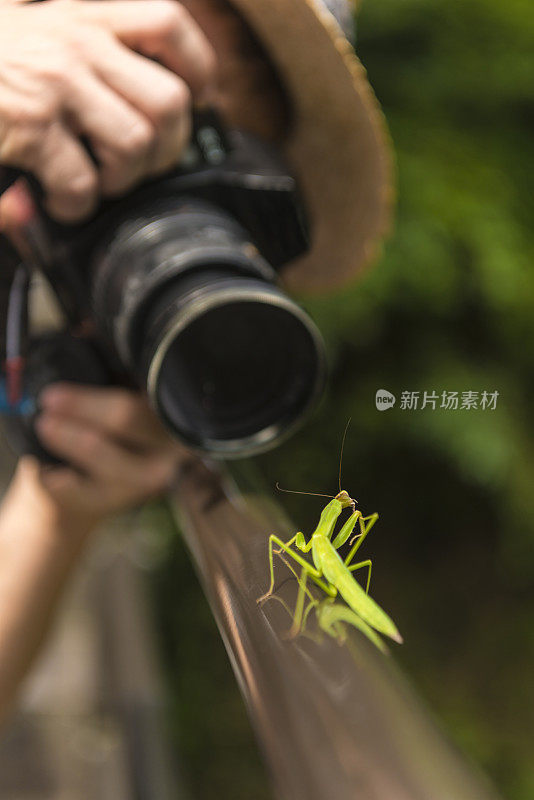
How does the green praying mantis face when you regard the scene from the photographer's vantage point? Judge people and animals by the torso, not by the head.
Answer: facing away from the viewer and to the left of the viewer

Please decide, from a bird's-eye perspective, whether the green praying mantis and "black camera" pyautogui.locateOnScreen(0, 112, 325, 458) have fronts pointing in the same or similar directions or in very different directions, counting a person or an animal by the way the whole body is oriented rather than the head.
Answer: very different directions

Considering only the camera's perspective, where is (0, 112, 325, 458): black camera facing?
facing the viewer and to the right of the viewer
